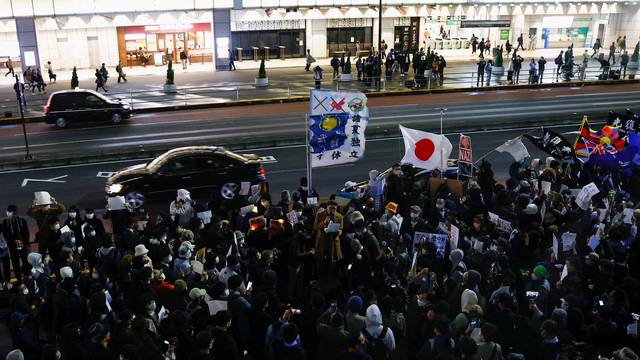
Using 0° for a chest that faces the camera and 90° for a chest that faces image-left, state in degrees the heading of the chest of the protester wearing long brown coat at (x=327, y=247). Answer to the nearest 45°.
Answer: approximately 0°

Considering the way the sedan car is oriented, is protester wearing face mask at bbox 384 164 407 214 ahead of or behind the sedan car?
behind

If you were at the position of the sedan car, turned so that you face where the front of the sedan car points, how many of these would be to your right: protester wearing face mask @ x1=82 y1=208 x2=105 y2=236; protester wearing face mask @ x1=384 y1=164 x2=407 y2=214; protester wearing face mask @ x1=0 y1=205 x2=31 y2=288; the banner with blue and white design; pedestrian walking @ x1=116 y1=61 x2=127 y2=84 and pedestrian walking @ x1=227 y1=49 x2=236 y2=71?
2

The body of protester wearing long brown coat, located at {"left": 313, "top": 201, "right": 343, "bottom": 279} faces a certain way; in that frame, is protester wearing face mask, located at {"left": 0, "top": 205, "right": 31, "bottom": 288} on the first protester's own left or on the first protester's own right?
on the first protester's own right

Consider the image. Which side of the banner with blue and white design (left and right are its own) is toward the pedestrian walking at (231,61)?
back

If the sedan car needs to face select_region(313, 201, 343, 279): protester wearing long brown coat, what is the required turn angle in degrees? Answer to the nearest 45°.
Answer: approximately 90° to its left

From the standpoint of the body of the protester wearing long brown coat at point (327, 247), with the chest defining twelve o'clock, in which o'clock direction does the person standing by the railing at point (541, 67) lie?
The person standing by the railing is roughly at 7 o'clock from the protester wearing long brown coat.

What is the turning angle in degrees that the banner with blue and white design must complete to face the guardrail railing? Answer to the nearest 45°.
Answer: approximately 180°

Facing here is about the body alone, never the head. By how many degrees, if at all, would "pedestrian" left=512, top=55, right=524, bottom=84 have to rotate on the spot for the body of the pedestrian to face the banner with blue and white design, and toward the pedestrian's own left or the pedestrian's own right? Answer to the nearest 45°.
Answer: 0° — they already face it
